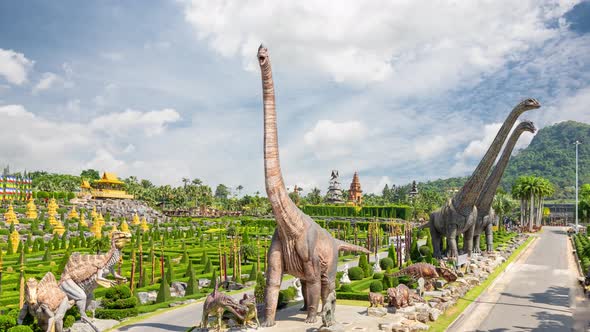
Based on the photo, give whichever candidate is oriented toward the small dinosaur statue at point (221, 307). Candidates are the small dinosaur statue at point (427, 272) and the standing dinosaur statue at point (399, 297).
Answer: the standing dinosaur statue

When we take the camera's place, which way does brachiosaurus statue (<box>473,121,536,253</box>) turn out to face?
facing the viewer and to the right of the viewer

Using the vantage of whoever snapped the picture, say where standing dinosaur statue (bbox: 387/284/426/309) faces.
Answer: facing the viewer and to the left of the viewer

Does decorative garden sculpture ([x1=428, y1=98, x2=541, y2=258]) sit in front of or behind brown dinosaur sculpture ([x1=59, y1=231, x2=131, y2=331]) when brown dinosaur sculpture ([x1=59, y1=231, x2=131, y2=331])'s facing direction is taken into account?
in front

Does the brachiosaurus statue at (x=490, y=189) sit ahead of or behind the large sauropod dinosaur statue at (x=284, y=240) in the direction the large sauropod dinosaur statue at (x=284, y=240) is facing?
behind

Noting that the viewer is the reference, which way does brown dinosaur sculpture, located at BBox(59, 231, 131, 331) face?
facing to the right of the viewer

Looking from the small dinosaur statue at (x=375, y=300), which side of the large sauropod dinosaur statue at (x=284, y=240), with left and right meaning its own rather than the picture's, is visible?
back

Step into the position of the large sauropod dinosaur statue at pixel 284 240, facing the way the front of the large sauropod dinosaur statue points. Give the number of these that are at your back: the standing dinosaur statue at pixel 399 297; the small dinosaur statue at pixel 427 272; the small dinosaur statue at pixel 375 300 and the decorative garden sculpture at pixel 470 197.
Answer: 4

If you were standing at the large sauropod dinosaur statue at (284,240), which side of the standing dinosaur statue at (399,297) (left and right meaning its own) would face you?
front
